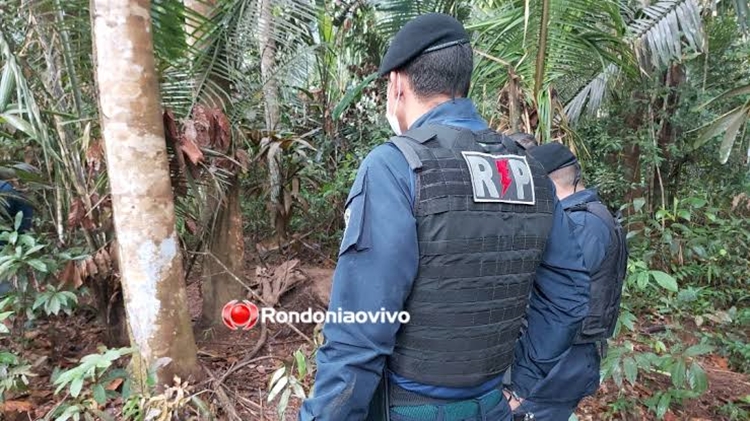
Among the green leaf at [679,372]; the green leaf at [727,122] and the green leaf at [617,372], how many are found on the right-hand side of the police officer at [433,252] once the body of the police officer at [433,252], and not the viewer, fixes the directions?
3

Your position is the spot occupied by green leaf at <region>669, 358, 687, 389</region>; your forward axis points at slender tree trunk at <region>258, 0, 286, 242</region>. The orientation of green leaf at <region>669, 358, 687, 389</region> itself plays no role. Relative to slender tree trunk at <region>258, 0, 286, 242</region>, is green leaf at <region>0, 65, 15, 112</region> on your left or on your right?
left

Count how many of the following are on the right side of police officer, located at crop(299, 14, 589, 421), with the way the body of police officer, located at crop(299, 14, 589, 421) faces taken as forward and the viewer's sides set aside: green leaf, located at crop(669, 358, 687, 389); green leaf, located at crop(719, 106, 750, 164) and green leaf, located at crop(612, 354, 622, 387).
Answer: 3

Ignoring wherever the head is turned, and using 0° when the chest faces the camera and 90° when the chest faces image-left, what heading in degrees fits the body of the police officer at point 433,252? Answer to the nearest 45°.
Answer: approximately 135°

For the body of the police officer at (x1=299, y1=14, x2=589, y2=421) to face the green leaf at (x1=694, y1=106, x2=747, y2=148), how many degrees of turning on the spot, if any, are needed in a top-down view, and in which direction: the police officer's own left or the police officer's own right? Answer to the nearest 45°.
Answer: approximately 90° to the police officer's own right

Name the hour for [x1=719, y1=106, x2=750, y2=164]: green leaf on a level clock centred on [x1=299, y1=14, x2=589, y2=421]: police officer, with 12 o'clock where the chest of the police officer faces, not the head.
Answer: The green leaf is roughly at 3 o'clock from the police officer.

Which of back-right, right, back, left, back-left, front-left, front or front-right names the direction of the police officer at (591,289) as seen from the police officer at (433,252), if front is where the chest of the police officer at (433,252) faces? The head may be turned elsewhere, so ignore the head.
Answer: right

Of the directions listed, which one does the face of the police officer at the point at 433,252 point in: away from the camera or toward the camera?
away from the camera

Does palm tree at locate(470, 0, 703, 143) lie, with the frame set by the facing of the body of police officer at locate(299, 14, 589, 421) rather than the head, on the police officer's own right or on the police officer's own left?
on the police officer's own right
